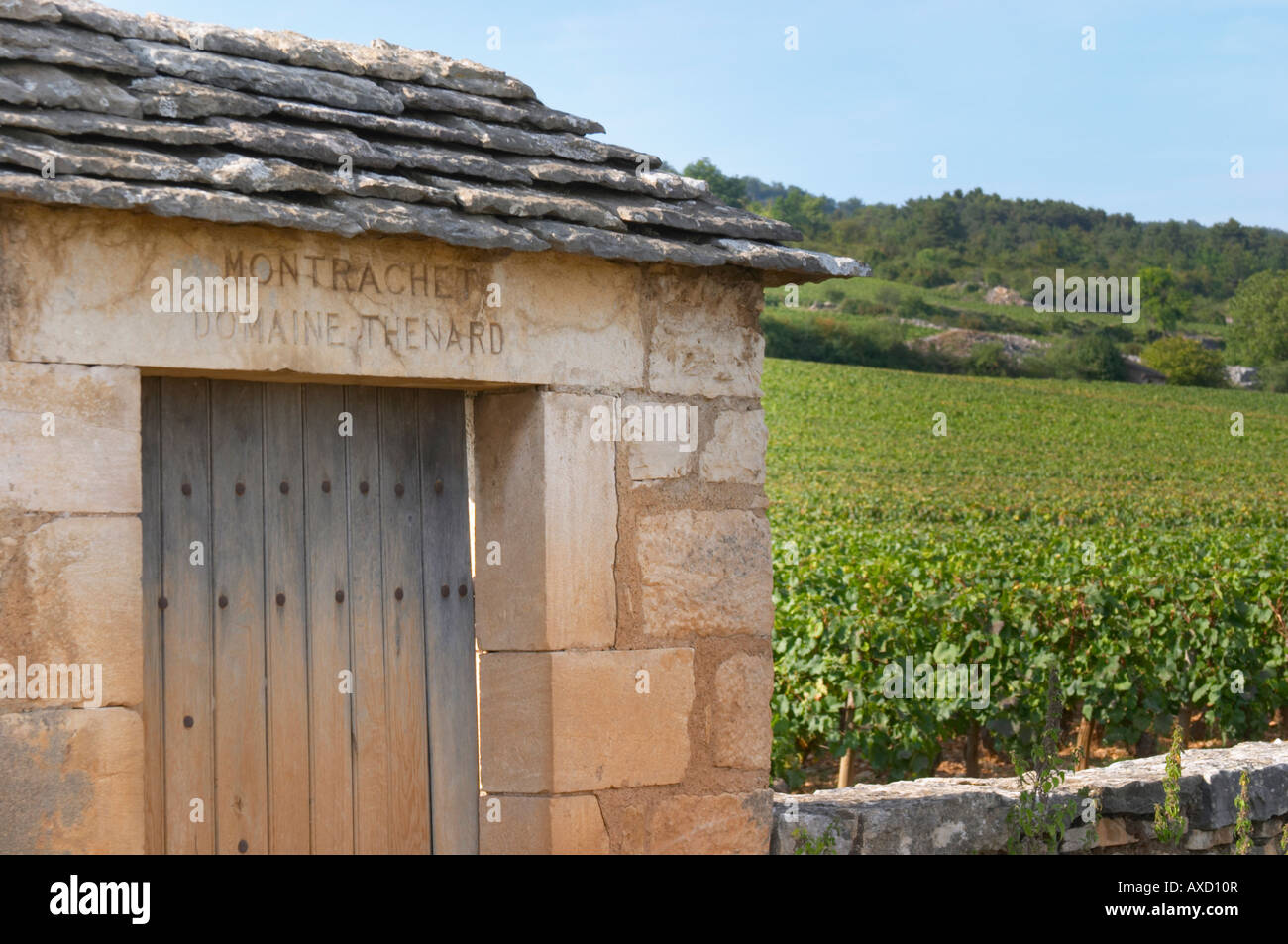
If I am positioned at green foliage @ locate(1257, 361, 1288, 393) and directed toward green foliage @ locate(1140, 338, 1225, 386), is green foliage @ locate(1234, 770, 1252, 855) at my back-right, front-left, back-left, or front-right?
front-left

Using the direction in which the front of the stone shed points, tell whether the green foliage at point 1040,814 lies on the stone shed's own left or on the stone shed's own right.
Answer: on the stone shed's own left

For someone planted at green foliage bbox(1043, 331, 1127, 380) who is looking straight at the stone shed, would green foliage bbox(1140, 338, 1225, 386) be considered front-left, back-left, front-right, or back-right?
back-left

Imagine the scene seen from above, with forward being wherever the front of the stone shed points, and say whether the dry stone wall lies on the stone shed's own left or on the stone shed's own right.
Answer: on the stone shed's own left

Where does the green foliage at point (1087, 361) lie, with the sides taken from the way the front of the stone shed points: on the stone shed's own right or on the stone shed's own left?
on the stone shed's own left
